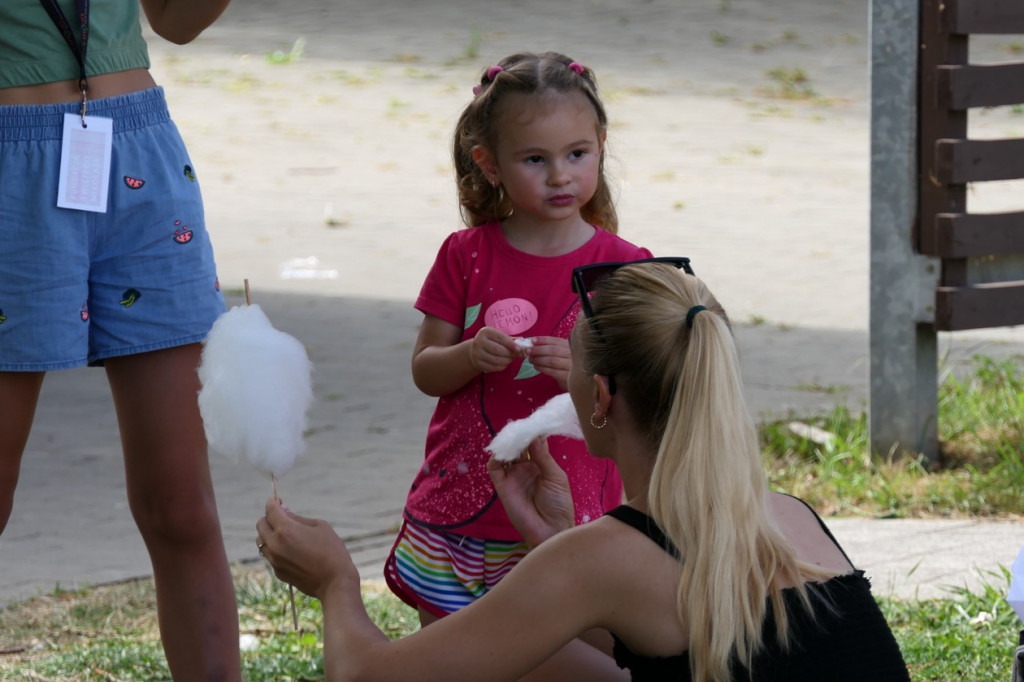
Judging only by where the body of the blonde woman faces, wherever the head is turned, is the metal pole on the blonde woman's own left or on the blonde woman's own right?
on the blonde woman's own right

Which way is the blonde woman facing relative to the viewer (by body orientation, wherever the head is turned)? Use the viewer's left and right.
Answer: facing away from the viewer and to the left of the viewer

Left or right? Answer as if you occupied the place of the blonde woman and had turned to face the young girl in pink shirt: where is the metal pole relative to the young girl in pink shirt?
right

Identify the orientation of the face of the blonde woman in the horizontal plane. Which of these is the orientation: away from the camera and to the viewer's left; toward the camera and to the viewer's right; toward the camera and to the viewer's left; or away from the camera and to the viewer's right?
away from the camera and to the viewer's left

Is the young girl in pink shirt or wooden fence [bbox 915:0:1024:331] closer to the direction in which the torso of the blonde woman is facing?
the young girl in pink shirt

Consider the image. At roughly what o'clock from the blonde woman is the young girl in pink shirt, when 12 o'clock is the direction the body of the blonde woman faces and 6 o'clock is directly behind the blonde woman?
The young girl in pink shirt is roughly at 1 o'clock from the blonde woman.

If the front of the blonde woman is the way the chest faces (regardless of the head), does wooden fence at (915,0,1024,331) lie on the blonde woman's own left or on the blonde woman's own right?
on the blonde woman's own right

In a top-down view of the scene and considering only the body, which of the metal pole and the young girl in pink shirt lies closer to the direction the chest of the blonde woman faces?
the young girl in pink shirt
